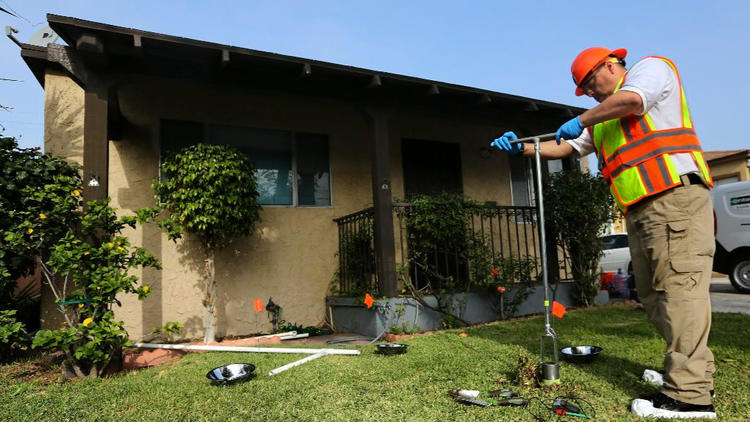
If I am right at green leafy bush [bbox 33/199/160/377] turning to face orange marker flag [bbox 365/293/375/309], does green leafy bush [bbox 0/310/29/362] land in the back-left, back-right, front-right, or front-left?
back-left

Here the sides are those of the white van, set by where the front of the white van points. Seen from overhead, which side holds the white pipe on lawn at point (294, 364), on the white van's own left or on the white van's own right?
on the white van's own right

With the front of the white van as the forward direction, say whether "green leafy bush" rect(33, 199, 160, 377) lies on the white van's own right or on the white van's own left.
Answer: on the white van's own right

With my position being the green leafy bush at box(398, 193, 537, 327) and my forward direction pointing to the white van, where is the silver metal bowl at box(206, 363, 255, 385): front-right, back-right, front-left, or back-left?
back-right

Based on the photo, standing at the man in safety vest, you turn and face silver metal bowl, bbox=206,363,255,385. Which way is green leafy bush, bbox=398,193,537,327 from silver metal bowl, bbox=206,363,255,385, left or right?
right

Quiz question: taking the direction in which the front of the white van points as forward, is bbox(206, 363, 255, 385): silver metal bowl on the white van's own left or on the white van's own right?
on the white van's own right

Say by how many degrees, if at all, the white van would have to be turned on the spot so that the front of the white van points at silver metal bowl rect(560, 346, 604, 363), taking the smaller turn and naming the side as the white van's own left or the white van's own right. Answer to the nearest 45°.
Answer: approximately 90° to the white van's own right

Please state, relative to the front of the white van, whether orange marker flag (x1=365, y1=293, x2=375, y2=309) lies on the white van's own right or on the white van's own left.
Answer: on the white van's own right

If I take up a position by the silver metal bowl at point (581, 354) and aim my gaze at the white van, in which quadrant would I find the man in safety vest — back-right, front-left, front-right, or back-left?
back-right

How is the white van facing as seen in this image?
to the viewer's right

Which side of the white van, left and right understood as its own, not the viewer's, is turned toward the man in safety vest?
right

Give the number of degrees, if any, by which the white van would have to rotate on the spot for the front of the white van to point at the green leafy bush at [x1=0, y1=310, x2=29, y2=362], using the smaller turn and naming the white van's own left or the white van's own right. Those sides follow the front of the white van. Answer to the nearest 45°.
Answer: approximately 135° to the white van's own right
